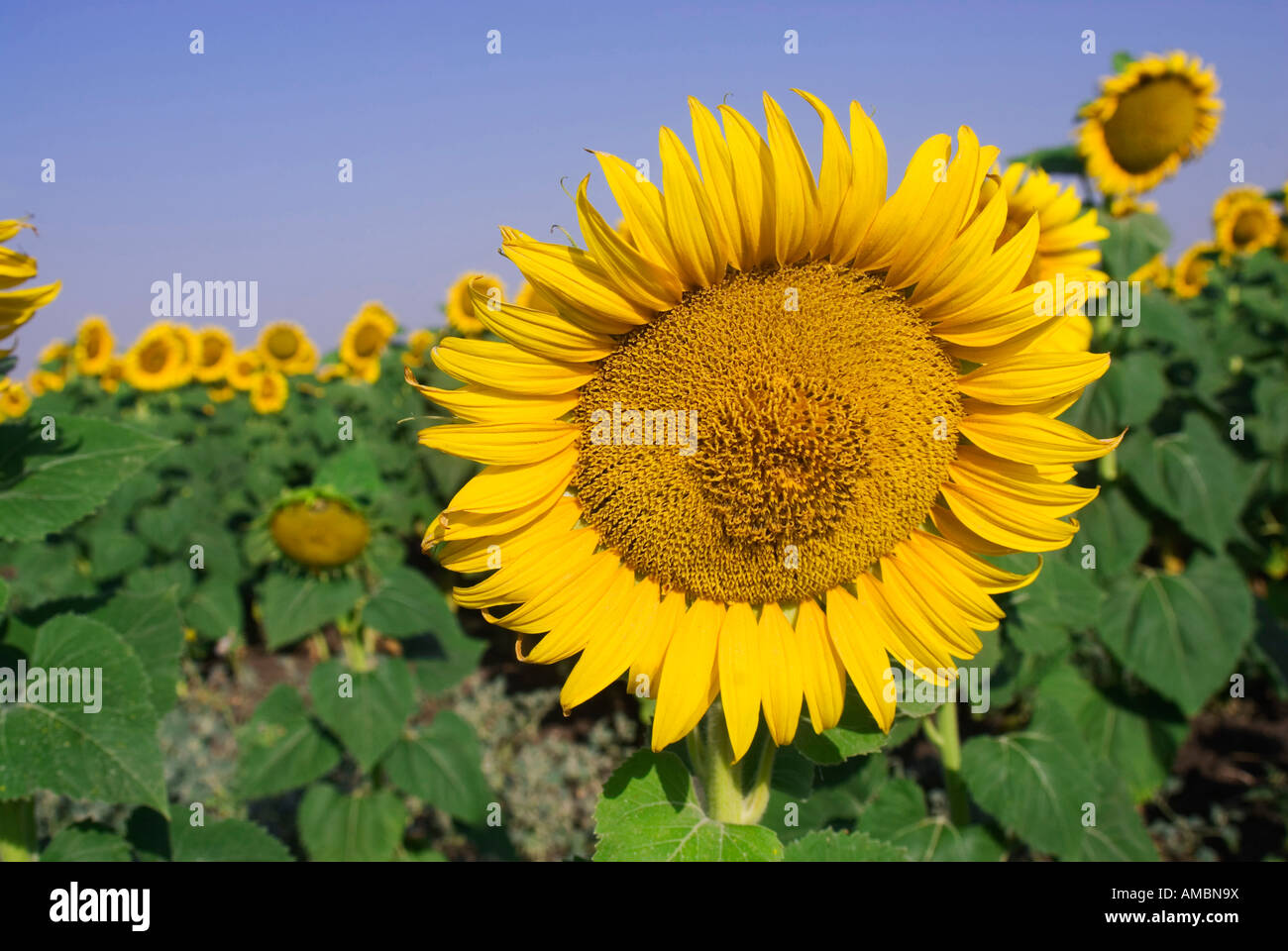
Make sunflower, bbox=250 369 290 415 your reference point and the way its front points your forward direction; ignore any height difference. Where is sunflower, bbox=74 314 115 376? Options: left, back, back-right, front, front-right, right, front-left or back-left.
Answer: back-right

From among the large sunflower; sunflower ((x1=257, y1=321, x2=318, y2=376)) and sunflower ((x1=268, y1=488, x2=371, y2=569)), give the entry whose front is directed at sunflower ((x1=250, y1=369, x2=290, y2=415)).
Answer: sunflower ((x1=257, y1=321, x2=318, y2=376))

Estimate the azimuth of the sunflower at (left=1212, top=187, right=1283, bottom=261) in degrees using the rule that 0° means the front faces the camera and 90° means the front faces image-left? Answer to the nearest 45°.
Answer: approximately 0°

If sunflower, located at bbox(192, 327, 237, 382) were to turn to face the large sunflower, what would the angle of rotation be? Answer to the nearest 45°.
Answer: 0° — it already faces it
